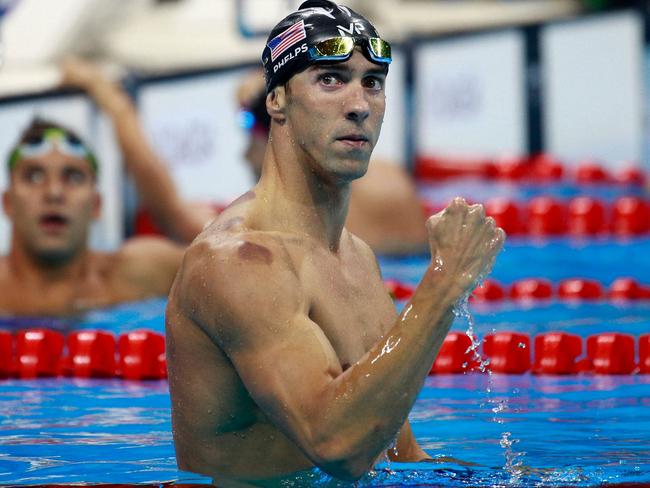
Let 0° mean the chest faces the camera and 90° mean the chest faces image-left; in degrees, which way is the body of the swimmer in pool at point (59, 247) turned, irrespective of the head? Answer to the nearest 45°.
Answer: approximately 0°

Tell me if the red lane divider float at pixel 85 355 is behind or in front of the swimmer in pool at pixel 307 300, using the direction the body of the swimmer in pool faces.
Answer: behind

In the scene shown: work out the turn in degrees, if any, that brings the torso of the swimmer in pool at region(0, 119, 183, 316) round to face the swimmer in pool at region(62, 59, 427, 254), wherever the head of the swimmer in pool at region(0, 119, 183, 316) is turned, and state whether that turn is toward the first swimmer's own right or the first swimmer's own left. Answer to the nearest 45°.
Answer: approximately 135° to the first swimmer's own left

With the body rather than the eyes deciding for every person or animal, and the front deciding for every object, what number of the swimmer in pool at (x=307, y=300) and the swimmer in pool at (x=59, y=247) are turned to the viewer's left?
0

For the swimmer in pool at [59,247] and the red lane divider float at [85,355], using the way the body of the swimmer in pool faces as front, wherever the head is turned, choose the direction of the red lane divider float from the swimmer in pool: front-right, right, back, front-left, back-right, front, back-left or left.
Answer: front

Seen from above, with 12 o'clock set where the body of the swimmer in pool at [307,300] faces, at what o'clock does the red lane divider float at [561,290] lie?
The red lane divider float is roughly at 8 o'clock from the swimmer in pool.

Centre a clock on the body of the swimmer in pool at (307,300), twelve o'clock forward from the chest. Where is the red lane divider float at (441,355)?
The red lane divider float is roughly at 8 o'clock from the swimmer in pool.

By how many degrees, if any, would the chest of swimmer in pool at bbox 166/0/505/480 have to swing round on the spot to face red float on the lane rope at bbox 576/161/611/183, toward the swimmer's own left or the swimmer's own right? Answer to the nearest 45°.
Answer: approximately 135° to the swimmer's own left

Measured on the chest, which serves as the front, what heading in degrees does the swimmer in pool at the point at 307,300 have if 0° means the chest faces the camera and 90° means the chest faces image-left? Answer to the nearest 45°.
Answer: approximately 315°

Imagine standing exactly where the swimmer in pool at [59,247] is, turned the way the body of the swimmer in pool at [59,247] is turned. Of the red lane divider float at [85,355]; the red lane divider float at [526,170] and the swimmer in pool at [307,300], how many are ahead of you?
2

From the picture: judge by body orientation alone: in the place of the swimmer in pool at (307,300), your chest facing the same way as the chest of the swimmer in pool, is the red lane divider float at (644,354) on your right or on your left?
on your left

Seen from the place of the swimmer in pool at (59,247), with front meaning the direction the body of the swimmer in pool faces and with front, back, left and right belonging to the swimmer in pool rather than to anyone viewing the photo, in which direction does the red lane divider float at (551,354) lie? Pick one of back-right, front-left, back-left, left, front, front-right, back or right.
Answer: front-left

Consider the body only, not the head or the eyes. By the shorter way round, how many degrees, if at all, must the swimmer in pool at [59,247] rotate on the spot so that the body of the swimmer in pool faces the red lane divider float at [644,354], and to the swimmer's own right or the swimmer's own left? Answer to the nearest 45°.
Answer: approximately 45° to the swimmer's own left
